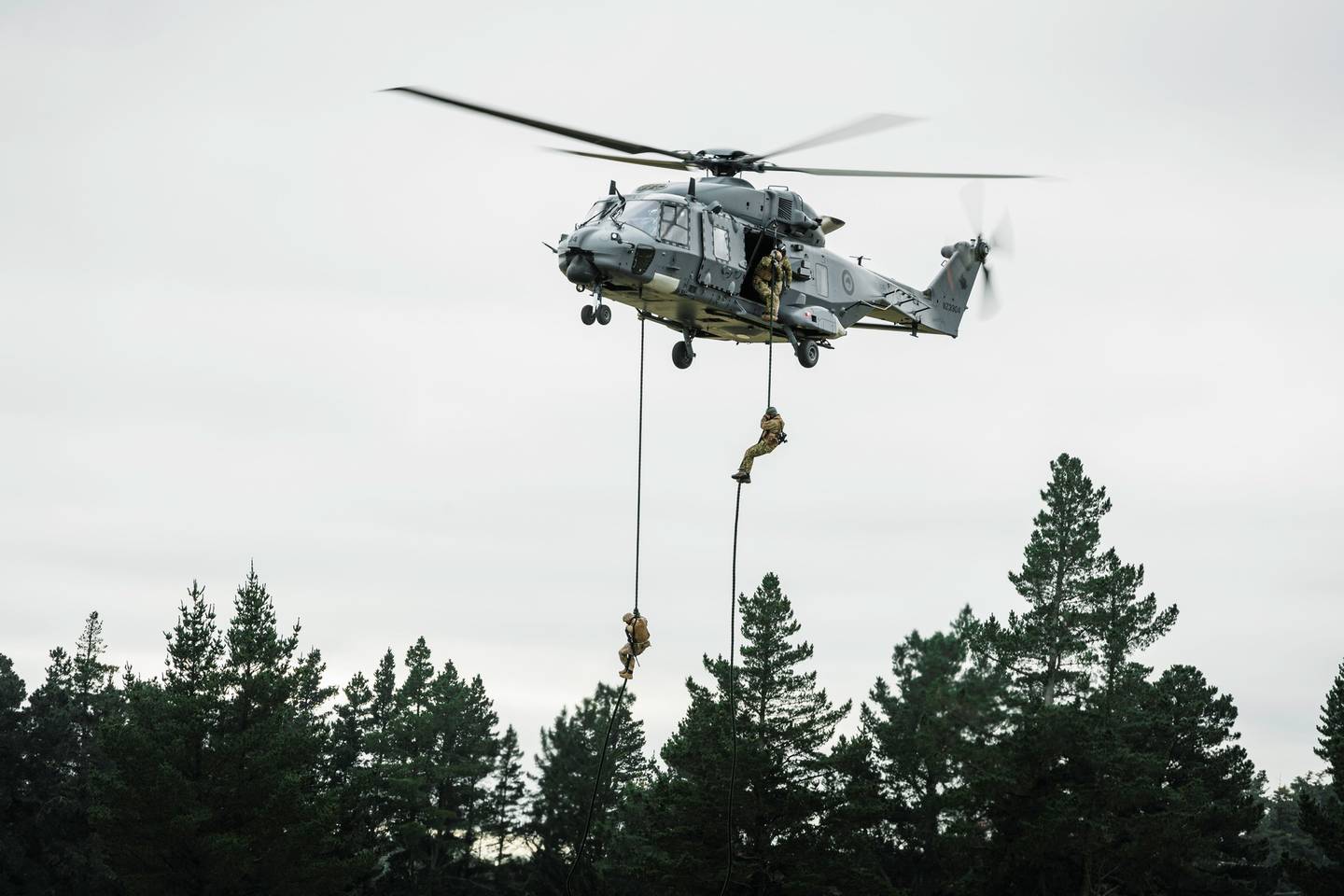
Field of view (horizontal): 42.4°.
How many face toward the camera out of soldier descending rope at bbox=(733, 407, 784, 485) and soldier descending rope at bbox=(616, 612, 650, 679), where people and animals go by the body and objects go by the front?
0
